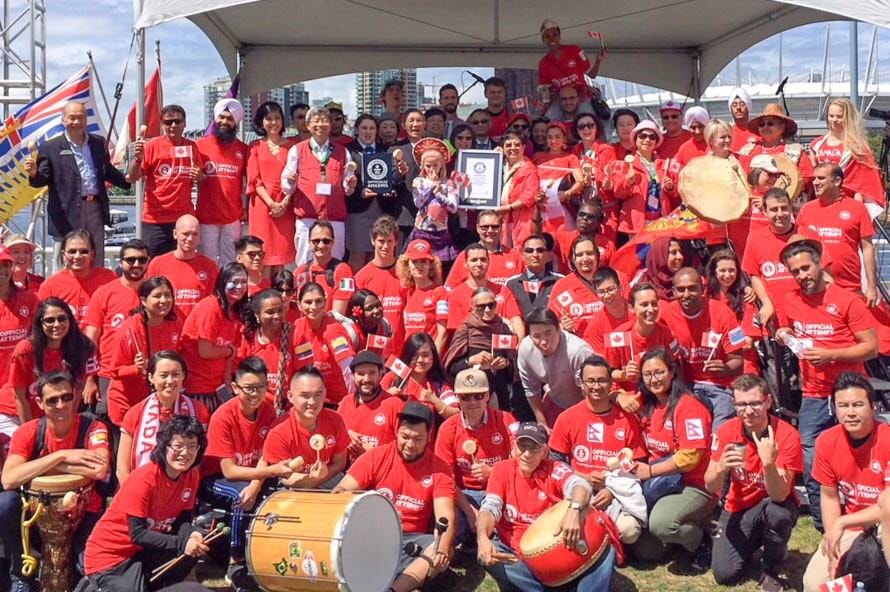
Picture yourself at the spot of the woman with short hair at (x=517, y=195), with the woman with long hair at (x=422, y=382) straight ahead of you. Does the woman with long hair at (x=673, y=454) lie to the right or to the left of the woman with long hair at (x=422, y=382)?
left

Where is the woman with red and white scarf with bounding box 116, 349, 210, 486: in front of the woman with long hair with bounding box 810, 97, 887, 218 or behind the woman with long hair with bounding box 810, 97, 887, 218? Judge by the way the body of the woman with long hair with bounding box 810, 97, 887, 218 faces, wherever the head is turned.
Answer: in front

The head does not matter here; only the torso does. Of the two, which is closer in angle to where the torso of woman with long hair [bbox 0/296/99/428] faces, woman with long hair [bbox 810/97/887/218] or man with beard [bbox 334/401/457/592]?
the man with beard

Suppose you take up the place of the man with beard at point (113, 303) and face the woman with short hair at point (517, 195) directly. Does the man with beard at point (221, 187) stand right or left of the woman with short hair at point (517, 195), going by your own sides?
left

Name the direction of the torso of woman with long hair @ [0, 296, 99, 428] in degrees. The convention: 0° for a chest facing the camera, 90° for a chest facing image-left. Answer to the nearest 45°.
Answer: approximately 0°

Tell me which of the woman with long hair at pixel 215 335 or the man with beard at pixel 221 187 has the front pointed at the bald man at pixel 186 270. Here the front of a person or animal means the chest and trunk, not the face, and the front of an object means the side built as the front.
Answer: the man with beard

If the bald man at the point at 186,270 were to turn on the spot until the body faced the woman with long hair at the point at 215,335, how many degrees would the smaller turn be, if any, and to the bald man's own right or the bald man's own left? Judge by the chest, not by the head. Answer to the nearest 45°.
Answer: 0° — they already face them

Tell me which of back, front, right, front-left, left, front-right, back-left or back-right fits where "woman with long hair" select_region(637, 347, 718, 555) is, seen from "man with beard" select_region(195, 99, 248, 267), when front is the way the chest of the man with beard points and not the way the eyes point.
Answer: front-left

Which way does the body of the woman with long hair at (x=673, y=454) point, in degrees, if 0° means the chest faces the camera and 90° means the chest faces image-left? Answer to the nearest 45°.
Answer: approximately 45°

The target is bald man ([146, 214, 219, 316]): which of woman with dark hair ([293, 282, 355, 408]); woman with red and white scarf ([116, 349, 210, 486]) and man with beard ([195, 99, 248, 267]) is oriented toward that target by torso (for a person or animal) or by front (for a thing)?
the man with beard
